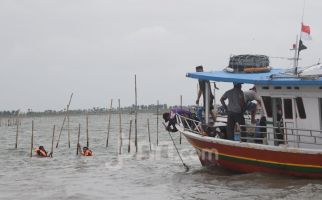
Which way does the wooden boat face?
to the viewer's left
